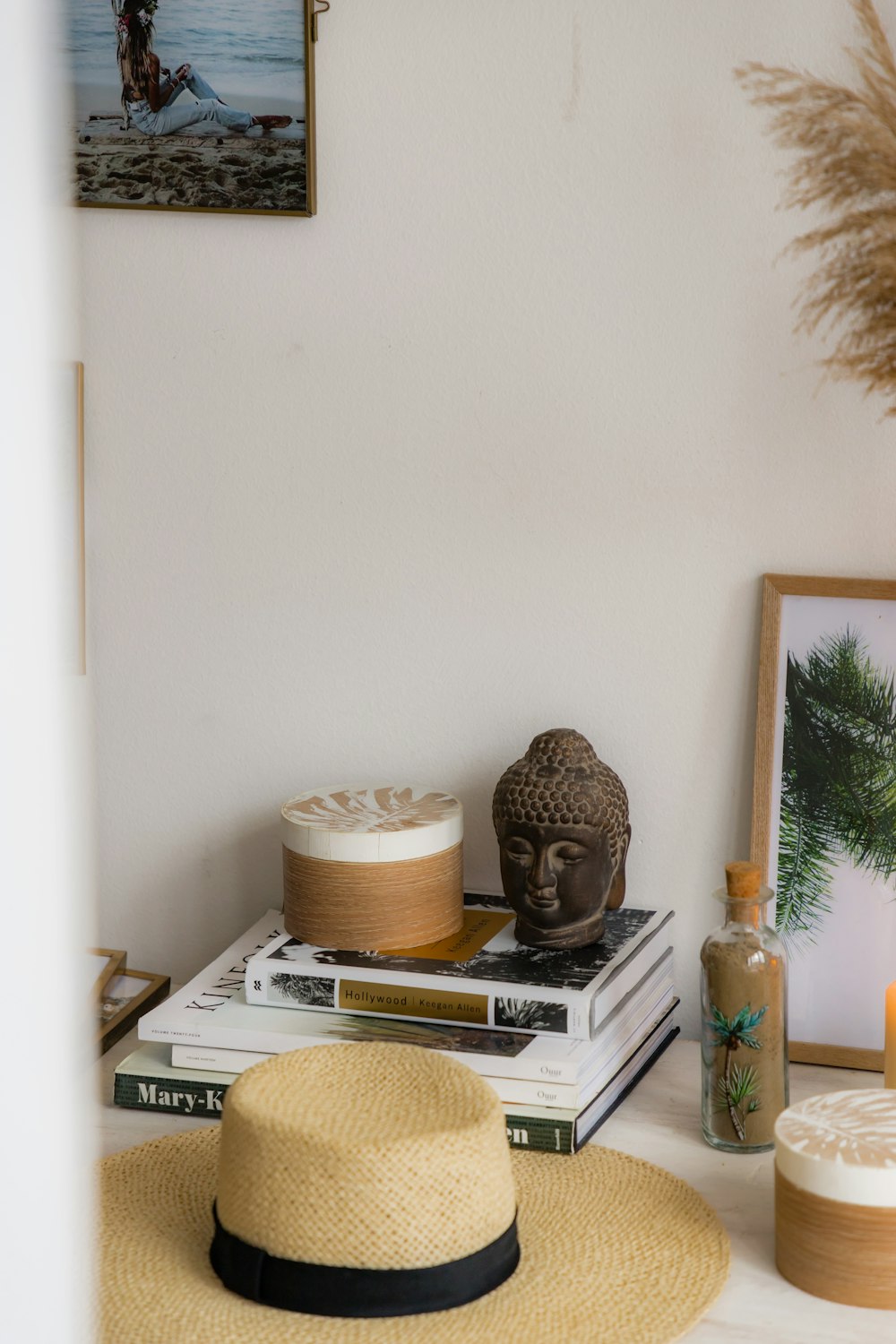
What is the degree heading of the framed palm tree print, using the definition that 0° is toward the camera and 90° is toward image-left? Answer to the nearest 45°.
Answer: approximately 0°

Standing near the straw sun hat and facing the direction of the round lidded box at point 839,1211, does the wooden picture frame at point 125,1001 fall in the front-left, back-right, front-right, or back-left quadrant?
back-left

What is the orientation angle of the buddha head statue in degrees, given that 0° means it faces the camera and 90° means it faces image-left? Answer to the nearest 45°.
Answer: approximately 45°
